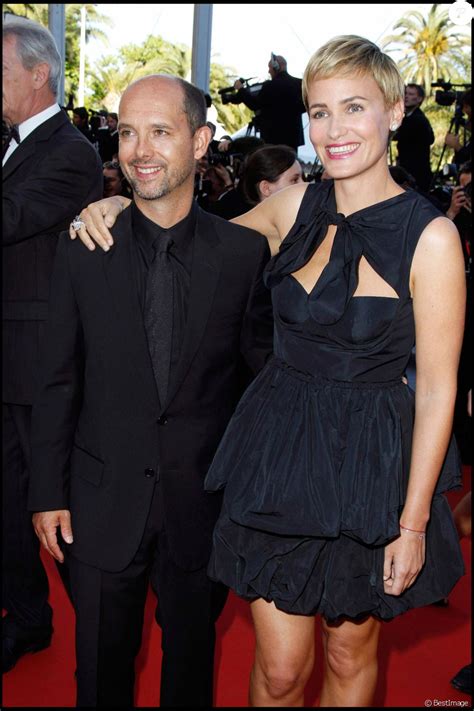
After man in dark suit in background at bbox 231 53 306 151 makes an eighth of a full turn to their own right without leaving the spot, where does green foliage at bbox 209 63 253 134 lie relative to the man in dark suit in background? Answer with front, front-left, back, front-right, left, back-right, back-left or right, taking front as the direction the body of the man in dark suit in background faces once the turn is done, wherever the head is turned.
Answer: front

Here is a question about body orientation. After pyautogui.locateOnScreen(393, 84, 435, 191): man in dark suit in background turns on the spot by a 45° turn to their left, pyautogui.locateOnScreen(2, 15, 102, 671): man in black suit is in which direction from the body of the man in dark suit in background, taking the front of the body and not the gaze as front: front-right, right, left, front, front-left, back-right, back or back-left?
front

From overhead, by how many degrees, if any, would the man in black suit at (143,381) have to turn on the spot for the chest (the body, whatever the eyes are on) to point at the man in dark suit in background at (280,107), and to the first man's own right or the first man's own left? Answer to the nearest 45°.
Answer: approximately 180°

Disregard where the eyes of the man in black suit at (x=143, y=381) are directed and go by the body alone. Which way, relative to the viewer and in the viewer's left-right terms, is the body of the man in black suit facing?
facing the viewer

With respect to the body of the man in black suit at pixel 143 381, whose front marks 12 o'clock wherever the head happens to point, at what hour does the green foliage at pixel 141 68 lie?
The green foliage is roughly at 6 o'clock from the man in black suit.

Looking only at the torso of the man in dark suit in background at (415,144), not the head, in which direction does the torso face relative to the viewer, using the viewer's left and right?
facing the viewer and to the left of the viewer

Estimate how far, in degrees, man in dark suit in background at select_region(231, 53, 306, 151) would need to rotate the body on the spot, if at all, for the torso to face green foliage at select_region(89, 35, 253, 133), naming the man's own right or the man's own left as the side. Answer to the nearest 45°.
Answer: approximately 45° to the man's own right

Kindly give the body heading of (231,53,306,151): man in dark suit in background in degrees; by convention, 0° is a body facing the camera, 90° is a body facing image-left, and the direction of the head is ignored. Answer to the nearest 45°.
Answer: approximately 135°

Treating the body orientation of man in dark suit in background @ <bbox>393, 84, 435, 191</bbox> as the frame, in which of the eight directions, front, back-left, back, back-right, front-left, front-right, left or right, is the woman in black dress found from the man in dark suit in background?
front-left

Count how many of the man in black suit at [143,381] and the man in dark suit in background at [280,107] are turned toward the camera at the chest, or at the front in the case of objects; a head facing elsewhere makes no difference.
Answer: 1

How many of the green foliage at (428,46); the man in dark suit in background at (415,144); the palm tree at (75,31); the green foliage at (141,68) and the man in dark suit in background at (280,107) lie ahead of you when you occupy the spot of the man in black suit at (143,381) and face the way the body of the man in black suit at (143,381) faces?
0

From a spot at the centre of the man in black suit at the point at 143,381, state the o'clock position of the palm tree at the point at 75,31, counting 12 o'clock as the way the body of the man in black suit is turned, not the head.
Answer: The palm tree is roughly at 6 o'clock from the man in black suit.

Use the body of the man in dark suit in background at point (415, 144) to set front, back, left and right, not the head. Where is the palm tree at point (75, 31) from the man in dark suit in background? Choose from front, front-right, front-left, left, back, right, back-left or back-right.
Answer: right
